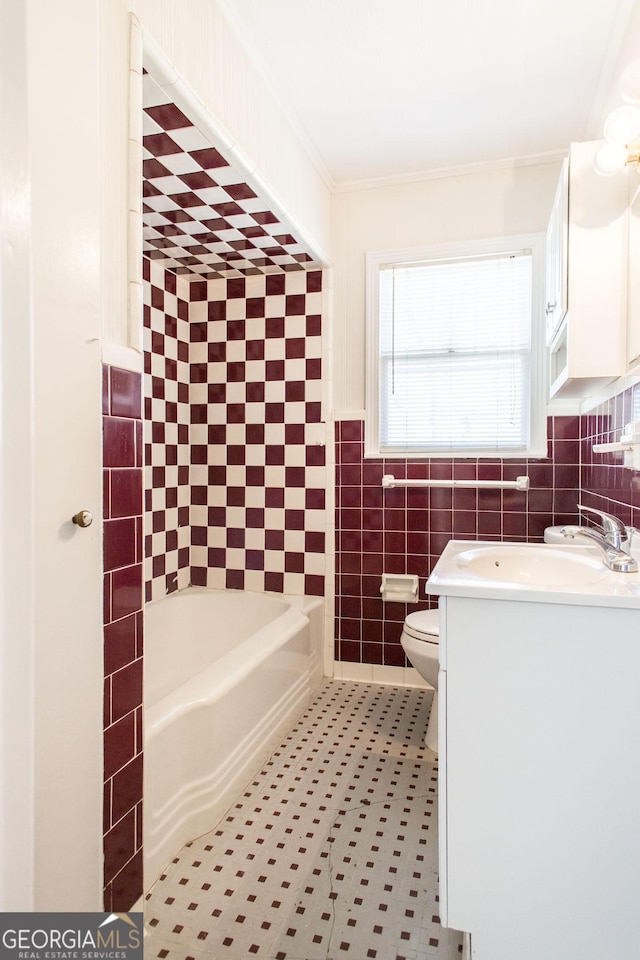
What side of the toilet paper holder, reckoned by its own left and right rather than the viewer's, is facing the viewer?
front

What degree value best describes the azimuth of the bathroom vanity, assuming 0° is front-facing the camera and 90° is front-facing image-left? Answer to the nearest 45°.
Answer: approximately 90°

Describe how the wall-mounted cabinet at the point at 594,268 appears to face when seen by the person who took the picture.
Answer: facing to the left of the viewer

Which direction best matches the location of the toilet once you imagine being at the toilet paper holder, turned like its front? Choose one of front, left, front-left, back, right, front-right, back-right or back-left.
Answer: front

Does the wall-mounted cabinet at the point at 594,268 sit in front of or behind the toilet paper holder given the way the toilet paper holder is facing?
in front

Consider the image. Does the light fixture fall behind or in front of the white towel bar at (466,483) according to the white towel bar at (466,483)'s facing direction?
in front

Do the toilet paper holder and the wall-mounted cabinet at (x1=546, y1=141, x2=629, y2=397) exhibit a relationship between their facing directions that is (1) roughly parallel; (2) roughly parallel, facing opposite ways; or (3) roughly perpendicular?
roughly perpendicular

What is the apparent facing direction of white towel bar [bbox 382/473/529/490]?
toward the camera

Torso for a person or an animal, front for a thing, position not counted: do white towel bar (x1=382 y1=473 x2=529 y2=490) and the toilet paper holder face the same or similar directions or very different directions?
same or similar directions

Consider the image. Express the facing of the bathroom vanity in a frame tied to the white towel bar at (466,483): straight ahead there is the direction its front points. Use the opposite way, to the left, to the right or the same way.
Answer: to the right

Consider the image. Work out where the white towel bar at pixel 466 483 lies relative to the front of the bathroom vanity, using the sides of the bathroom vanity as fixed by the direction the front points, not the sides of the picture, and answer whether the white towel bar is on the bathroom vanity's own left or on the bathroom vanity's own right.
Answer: on the bathroom vanity's own right

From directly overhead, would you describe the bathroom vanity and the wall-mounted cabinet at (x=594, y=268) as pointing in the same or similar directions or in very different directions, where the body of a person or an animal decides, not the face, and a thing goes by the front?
same or similar directions

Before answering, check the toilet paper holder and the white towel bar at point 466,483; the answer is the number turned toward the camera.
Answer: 2

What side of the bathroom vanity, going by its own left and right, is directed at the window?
right
